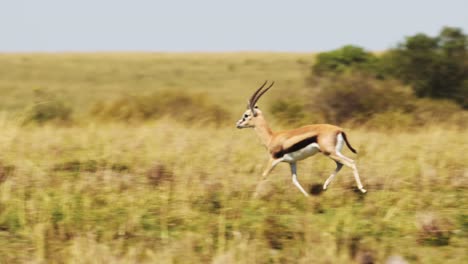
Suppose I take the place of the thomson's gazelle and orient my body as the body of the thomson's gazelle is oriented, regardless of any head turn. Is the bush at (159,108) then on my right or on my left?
on my right

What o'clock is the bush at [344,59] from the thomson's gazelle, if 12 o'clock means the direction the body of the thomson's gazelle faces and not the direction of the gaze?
The bush is roughly at 3 o'clock from the thomson's gazelle.

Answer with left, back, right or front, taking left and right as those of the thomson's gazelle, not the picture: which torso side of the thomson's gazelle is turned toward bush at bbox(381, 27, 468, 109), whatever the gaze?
right

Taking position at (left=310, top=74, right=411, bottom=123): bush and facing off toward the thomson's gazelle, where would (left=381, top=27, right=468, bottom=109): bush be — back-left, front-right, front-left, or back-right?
back-left

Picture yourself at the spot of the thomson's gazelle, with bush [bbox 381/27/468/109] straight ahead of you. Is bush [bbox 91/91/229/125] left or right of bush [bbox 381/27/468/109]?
left

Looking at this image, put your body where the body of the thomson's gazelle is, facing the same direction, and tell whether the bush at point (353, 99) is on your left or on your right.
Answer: on your right

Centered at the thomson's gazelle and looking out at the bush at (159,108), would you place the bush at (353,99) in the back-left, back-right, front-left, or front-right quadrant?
front-right

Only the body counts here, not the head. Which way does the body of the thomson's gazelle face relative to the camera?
to the viewer's left

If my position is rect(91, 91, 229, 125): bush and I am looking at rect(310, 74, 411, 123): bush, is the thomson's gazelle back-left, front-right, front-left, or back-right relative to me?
front-right
